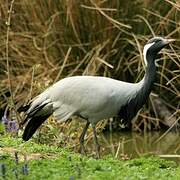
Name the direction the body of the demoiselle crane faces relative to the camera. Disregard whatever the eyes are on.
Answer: to the viewer's right
